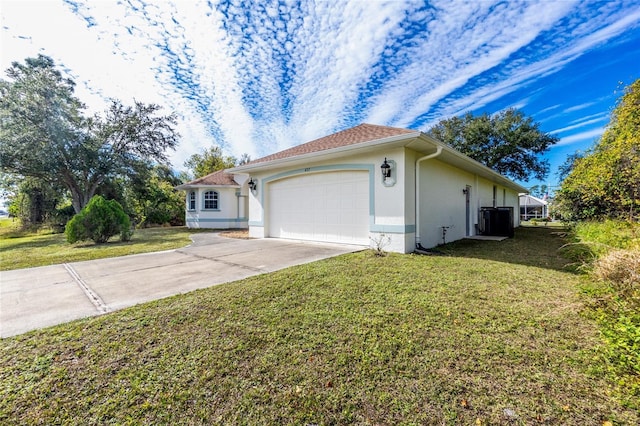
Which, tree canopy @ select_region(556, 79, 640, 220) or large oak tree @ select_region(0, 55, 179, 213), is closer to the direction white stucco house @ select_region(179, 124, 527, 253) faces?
the large oak tree

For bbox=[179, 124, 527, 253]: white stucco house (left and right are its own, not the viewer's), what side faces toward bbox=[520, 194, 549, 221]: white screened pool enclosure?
back

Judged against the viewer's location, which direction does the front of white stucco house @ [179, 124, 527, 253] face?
facing the viewer and to the left of the viewer

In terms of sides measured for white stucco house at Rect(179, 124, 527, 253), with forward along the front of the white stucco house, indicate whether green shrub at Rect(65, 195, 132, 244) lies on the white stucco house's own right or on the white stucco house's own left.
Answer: on the white stucco house's own right

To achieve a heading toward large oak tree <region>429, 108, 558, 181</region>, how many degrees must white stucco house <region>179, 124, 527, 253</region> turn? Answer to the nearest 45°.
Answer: approximately 180°

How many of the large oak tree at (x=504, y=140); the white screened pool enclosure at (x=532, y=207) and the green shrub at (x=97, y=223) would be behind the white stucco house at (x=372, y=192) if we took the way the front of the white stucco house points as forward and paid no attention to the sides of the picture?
2

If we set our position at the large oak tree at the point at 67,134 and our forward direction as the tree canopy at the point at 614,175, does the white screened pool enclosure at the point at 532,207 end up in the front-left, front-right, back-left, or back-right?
front-left
